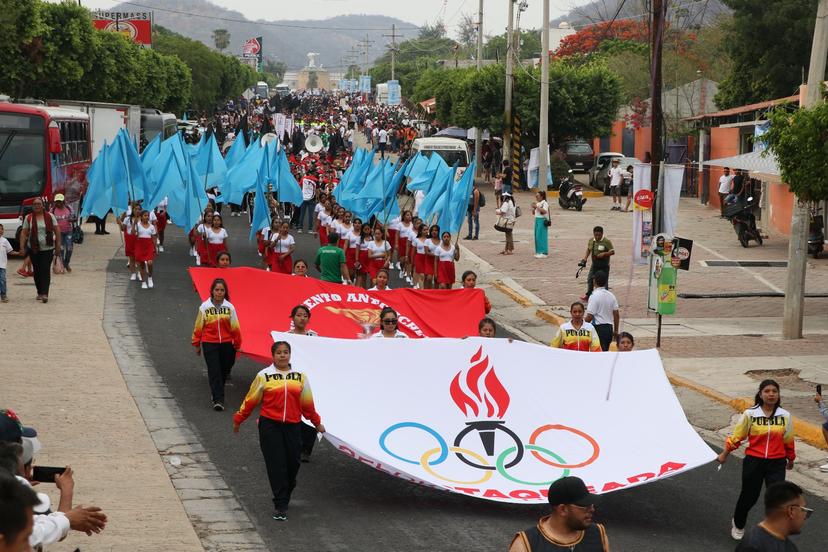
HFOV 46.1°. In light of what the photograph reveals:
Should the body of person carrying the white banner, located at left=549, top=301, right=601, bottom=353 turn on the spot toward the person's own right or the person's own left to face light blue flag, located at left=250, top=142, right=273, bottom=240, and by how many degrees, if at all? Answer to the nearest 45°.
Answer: approximately 135° to the person's own right

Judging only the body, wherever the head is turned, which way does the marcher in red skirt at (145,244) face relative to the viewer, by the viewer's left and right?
facing the viewer

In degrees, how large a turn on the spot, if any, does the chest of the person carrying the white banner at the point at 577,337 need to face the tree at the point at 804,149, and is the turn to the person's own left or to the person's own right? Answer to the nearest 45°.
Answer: approximately 135° to the person's own left

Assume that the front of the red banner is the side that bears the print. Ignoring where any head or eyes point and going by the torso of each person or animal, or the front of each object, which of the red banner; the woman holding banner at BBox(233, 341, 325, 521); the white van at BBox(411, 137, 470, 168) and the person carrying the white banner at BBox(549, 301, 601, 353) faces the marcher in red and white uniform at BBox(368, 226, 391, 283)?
the white van

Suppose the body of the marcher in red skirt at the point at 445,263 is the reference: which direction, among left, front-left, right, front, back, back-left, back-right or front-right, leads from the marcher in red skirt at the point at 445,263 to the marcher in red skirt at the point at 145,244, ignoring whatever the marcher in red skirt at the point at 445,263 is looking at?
right

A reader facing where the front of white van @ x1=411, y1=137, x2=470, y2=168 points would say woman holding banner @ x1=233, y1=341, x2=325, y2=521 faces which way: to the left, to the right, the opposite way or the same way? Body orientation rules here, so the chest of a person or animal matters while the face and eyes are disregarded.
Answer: the same way

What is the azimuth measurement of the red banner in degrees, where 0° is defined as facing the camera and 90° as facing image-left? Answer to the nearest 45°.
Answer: approximately 0°

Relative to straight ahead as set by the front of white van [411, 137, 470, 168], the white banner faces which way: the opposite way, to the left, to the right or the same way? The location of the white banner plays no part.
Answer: the same way

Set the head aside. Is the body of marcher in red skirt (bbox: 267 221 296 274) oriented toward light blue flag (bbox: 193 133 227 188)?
no

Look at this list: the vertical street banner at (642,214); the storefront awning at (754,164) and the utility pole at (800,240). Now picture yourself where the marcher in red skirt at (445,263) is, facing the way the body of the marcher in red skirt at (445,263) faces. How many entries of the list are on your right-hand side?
0

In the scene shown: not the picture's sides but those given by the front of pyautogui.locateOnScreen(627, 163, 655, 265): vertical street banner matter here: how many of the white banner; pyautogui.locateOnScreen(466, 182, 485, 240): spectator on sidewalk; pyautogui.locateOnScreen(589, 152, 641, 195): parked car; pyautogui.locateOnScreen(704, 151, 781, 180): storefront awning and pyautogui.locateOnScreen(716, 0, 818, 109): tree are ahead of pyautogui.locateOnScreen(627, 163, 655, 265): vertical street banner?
1

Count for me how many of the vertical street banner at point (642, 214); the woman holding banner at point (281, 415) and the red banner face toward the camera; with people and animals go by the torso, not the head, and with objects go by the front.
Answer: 3

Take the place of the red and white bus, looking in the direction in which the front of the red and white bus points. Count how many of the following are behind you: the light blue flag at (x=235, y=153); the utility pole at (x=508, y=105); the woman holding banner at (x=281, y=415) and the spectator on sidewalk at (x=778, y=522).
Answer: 2

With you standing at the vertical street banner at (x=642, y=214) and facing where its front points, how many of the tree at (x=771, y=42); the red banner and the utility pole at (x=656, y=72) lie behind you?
2

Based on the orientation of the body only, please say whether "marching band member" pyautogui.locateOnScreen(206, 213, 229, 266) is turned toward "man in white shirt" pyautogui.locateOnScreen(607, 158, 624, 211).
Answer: no

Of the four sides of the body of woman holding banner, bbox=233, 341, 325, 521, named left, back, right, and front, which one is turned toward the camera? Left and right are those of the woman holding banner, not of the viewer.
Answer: front

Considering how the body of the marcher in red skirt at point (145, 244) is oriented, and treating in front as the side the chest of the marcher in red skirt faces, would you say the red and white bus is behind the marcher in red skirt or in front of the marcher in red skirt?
behind

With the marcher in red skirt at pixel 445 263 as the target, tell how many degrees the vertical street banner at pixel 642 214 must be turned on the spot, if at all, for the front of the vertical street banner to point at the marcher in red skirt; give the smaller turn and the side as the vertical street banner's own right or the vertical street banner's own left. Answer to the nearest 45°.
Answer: approximately 90° to the vertical street banner's own right

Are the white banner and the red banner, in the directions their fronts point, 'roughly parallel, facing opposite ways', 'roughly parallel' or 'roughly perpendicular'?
roughly parallel

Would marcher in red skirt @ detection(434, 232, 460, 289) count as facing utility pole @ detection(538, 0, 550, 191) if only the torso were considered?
no

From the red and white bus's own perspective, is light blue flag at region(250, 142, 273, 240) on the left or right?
on its left
